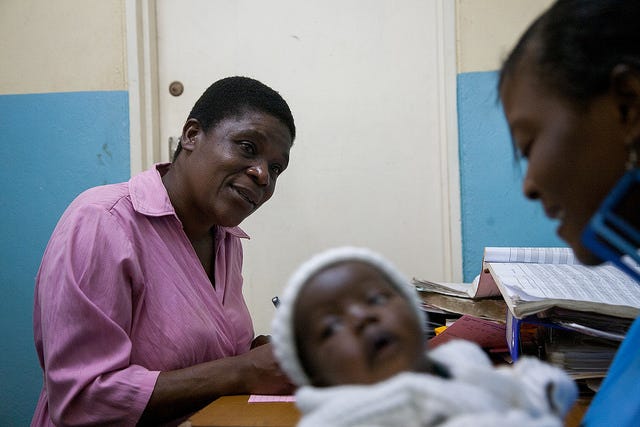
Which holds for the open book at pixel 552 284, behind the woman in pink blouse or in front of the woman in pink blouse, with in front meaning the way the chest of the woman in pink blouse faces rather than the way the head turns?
in front

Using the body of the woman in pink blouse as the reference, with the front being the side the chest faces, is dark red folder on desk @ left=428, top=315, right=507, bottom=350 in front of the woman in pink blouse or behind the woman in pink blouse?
in front

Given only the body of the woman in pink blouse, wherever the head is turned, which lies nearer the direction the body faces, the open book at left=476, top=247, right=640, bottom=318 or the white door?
the open book

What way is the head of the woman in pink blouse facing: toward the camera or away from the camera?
toward the camera

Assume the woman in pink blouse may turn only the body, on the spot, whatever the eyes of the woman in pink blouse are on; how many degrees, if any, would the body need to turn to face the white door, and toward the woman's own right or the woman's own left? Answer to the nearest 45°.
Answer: approximately 90° to the woman's own left

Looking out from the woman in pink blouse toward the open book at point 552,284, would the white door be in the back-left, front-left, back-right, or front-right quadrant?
front-left

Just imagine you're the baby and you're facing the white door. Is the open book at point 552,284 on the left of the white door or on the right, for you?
right

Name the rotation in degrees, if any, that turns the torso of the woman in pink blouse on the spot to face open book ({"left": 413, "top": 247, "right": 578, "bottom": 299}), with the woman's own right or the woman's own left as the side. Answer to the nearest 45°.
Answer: approximately 45° to the woman's own left
